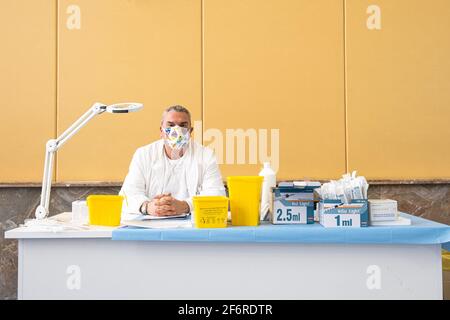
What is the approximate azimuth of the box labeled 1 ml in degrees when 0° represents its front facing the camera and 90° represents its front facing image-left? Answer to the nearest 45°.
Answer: approximately 0°

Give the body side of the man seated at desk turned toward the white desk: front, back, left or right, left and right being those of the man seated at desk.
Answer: front

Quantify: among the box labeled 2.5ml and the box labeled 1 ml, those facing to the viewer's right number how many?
0

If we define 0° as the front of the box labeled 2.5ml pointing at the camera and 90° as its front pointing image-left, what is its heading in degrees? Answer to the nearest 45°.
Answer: approximately 0°

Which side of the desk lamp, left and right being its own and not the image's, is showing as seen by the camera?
right

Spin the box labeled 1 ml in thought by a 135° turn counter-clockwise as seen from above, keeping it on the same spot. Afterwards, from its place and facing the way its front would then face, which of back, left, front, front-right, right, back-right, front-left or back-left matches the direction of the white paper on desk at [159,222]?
back-left

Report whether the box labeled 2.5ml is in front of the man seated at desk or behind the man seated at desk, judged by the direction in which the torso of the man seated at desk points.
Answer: in front

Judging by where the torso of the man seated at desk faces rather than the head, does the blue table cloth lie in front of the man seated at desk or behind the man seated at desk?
in front

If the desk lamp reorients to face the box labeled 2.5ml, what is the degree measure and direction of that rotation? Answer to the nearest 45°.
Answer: approximately 45° to its right
